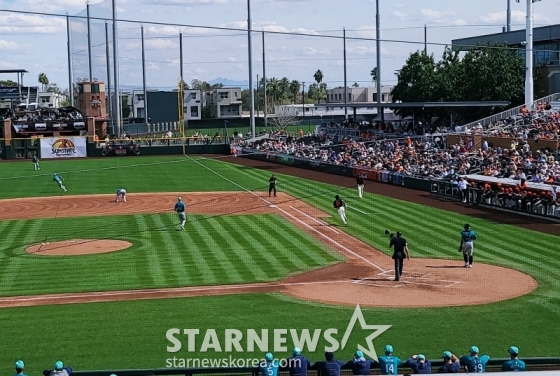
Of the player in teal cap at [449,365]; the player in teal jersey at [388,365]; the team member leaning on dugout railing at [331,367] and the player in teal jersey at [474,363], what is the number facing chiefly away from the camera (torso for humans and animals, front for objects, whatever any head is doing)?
4

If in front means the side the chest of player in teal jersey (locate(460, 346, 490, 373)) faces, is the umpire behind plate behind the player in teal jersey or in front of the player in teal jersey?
in front

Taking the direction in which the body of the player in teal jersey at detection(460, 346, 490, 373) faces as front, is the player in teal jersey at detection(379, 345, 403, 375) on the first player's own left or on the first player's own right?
on the first player's own left

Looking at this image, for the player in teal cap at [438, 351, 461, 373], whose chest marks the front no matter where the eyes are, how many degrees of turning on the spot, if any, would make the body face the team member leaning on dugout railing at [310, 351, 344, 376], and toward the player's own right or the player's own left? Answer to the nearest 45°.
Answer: approximately 90° to the player's own left

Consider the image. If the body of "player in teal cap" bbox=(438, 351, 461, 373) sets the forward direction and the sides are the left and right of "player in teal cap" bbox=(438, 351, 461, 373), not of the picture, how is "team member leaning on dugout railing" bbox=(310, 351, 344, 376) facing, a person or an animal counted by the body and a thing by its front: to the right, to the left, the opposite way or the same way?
the same way

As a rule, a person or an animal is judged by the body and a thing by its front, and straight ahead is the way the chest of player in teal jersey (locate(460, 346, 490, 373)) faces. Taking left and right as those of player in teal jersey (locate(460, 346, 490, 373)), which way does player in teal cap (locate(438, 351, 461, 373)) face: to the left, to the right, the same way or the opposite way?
the same way

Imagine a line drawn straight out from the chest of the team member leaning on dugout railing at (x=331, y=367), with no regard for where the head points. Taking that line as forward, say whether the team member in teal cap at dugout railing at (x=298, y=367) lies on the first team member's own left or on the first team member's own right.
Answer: on the first team member's own left

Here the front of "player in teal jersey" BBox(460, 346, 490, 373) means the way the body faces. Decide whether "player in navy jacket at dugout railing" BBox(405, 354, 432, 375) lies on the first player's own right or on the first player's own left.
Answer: on the first player's own left

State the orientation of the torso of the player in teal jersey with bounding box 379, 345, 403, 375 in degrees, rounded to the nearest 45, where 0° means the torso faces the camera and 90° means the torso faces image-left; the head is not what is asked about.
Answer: approximately 180°

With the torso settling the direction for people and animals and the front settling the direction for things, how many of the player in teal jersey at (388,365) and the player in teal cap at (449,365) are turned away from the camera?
2

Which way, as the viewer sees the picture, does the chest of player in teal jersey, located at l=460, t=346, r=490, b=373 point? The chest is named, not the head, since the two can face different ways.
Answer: away from the camera

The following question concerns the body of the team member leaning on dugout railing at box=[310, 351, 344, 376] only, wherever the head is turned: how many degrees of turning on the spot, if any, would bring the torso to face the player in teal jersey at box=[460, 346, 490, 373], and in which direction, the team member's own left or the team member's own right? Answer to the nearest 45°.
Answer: approximately 90° to the team member's own right

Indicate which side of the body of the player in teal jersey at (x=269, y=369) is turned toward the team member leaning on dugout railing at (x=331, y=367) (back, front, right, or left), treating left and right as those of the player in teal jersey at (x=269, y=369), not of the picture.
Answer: right

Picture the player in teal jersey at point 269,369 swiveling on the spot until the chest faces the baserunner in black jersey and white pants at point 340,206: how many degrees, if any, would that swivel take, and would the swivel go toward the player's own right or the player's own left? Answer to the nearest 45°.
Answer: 0° — they already face them

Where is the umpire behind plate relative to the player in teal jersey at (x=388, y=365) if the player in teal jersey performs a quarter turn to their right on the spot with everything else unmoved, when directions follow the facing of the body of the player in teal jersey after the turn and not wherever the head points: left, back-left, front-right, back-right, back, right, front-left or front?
left

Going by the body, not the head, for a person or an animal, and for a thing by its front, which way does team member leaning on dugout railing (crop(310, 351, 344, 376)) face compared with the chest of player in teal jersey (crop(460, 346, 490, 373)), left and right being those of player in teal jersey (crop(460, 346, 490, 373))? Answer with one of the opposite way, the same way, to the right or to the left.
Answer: the same way

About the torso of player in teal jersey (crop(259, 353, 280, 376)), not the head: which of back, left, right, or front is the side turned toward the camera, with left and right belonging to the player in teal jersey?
back

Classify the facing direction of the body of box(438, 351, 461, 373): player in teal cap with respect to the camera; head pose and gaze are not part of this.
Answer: away from the camera

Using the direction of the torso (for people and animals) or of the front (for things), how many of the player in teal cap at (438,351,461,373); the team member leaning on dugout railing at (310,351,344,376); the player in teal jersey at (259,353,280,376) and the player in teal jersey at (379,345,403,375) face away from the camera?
4
